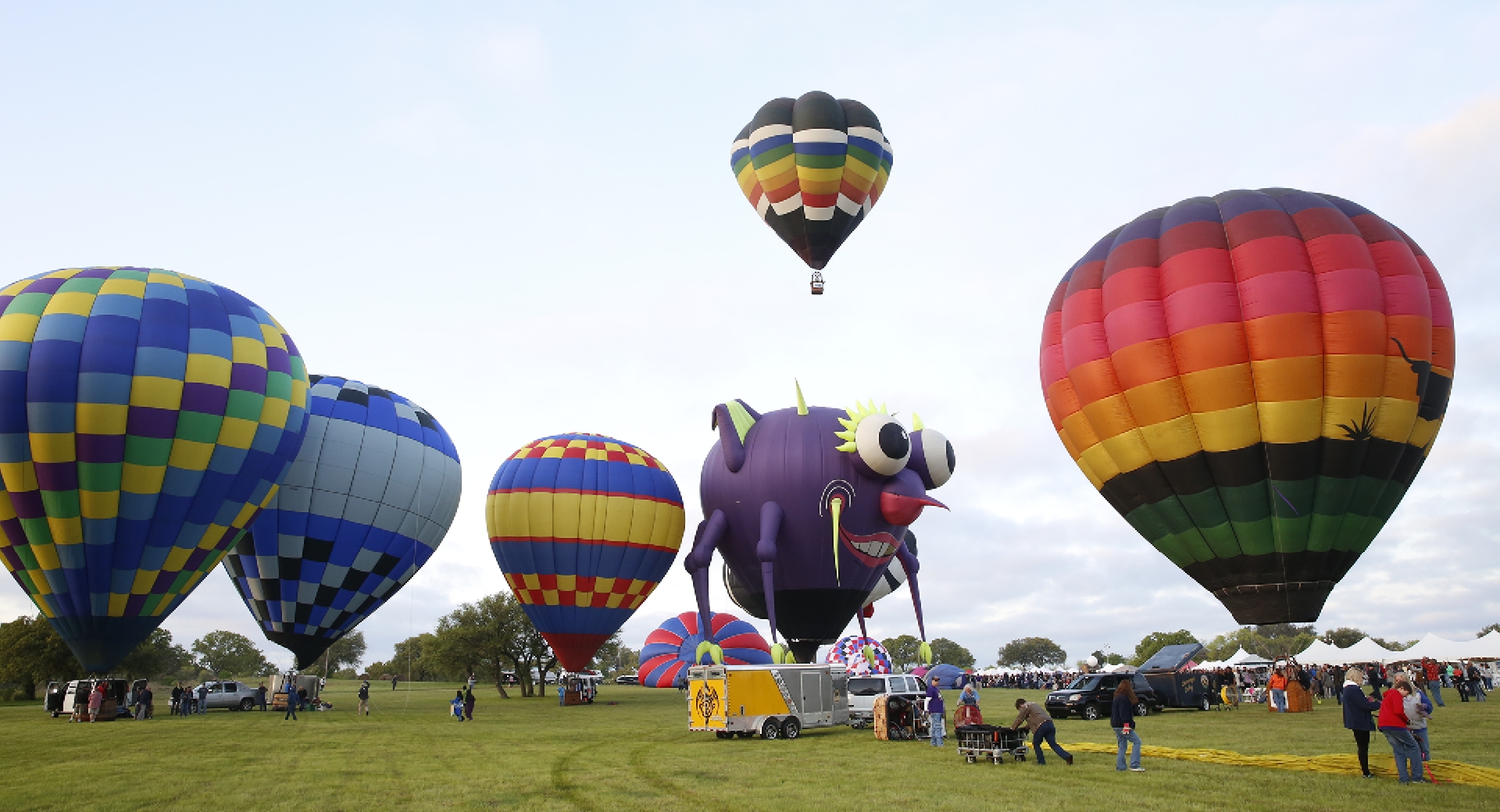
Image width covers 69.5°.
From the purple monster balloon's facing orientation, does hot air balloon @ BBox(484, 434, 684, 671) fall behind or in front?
behind

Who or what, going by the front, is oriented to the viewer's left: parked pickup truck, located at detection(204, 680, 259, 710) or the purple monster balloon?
the parked pickup truck

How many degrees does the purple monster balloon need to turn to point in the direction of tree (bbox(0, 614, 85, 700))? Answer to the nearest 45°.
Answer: approximately 180°

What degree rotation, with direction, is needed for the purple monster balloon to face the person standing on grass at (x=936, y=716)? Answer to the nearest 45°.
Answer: approximately 45° to its right

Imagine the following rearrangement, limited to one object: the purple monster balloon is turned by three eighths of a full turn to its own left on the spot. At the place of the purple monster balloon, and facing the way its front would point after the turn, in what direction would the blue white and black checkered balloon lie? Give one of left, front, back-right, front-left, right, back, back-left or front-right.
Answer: left

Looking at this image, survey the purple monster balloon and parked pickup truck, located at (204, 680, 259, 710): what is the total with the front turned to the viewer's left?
1

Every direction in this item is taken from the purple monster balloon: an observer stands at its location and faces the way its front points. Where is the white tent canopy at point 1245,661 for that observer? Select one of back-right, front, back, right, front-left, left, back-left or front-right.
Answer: left

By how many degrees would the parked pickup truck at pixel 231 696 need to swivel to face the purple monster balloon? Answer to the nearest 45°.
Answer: approximately 135° to its left

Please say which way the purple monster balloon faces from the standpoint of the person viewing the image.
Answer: facing the viewer and to the right of the viewer

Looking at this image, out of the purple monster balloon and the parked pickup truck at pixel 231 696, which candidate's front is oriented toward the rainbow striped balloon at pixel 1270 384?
the purple monster balloon

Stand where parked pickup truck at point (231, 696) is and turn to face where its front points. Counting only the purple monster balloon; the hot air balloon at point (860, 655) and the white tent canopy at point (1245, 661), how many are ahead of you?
0

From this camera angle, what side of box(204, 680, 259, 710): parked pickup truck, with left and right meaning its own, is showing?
left

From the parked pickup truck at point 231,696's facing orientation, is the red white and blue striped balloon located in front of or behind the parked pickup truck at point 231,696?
behind

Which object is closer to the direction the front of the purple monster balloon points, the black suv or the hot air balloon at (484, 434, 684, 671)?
the black suv
